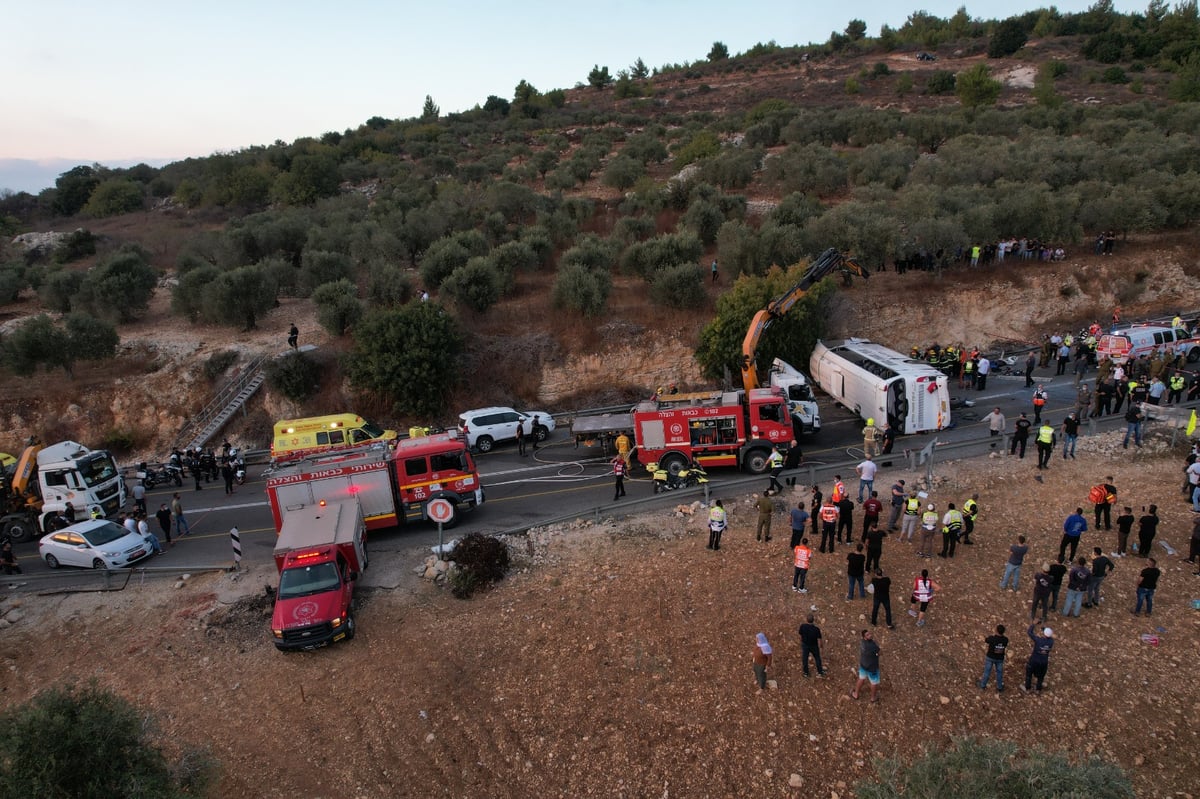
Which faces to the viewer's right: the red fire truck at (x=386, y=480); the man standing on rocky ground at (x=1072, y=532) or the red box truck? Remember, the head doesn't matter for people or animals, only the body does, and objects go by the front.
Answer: the red fire truck

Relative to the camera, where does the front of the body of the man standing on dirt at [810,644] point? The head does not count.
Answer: away from the camera

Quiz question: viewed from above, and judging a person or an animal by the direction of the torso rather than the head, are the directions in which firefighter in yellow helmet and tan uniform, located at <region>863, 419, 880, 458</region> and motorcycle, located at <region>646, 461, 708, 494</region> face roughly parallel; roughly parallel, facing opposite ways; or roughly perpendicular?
roughly perpendicular

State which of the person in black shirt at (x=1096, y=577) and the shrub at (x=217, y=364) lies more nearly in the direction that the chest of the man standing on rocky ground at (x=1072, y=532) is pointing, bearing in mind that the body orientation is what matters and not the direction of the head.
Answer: the shrub

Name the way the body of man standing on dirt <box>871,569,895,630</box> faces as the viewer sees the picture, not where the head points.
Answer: away from the camera

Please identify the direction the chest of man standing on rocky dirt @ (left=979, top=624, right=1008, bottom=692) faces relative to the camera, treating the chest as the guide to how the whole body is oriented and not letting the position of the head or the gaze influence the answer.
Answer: away from the camera

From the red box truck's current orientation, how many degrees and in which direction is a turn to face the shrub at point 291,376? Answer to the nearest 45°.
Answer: approximately 180°

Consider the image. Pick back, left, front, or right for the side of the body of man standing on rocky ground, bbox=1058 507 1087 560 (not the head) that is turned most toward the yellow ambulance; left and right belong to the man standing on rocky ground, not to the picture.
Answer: left

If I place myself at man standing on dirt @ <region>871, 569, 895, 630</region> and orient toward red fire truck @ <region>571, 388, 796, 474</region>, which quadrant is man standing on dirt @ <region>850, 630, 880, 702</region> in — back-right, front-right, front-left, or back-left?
back-left

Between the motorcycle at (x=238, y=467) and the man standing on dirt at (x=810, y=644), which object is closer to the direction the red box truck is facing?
the man standing on dirt

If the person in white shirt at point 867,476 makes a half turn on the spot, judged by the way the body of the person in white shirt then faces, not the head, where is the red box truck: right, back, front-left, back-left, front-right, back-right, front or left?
front-right

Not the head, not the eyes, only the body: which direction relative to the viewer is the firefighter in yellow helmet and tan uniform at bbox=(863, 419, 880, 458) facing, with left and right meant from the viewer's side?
facing away from the viewer

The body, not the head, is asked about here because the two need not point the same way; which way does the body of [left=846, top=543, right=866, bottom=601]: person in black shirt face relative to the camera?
away from the camera

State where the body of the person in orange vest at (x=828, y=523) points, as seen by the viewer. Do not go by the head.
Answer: away from the camera

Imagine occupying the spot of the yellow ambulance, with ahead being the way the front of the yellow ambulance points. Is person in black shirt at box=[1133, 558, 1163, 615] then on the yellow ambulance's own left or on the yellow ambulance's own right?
on the yellow ambulance's own right

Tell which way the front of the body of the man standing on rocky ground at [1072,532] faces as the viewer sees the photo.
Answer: away from the camera
